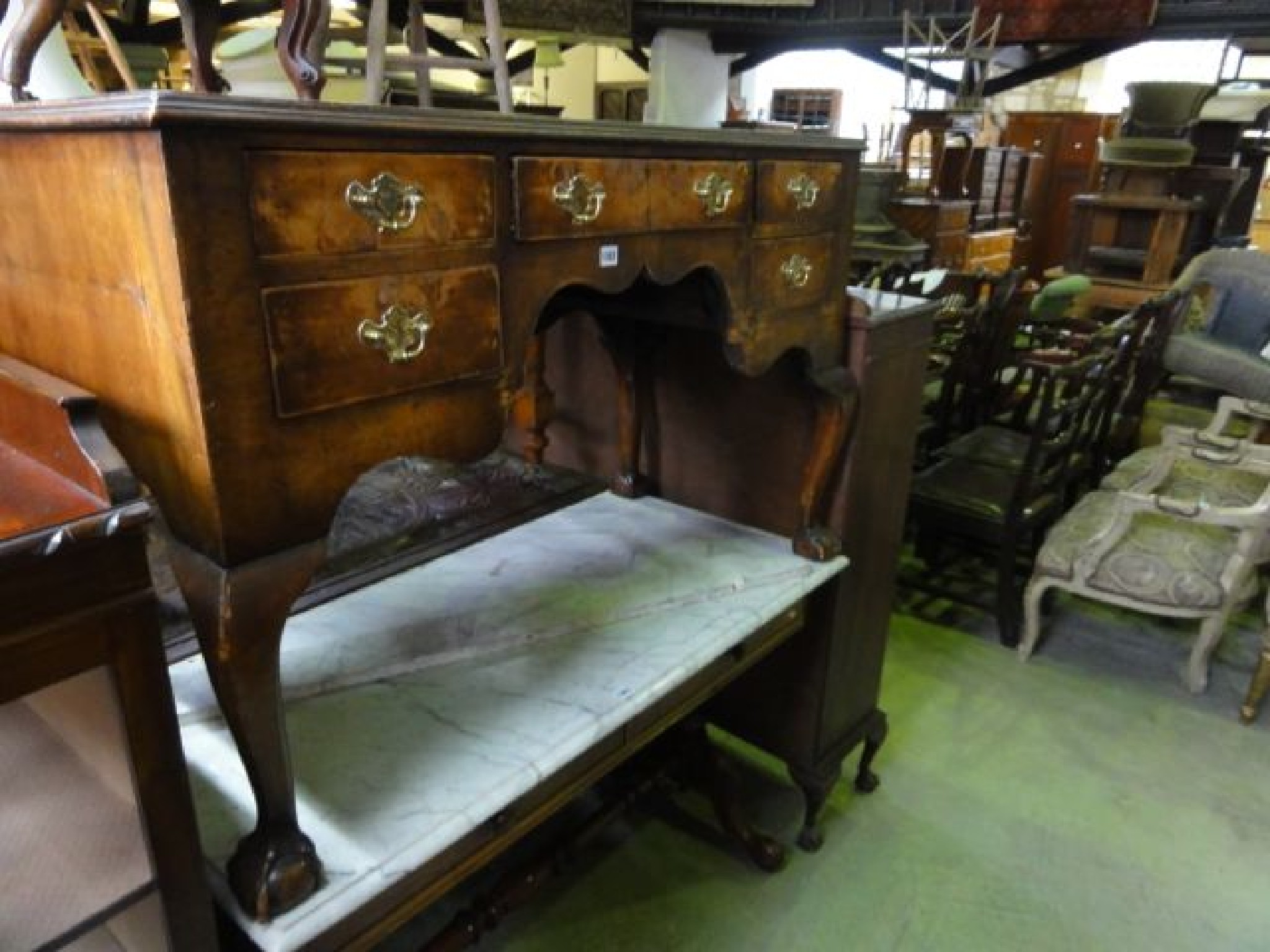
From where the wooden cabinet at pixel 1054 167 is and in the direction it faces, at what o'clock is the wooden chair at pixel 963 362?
The wooden chair is roughly at 12 o'clock from the wooden cabinet.

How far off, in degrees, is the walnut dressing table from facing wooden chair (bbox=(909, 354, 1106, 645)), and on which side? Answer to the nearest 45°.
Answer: approximately 90° to its left

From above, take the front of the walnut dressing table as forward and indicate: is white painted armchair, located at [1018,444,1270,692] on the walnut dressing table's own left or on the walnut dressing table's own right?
on the walnut dressing table's own left

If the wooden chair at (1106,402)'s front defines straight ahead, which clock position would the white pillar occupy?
The white pillar is roughly at 3 o'clock from the wooden chair.

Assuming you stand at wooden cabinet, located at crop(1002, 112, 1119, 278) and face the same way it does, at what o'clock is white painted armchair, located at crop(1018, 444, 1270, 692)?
The white painted armchair is roughly at 12 o'clock from the wooden cabinet.

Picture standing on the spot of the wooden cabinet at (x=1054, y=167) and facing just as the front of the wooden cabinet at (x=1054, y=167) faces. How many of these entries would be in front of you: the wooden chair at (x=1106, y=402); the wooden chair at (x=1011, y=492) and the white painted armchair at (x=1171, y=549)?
3

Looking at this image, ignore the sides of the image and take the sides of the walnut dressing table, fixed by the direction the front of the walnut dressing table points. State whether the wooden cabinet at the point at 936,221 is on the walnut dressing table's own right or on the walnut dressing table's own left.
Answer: on the walnut dressing table's own left

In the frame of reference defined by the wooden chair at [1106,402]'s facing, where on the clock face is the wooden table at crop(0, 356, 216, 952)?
The wooden table is roughly at 11 o'clock from the wooden chair.

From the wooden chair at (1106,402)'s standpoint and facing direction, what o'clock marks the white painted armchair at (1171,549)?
The white painted armchair is roughly at 10 o'clock from the wooden chair.

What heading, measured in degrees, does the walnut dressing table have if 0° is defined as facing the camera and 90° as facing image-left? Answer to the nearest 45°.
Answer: approximately 315°
